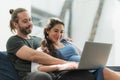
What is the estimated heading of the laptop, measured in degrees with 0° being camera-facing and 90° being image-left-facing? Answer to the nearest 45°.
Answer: approximately 135°
